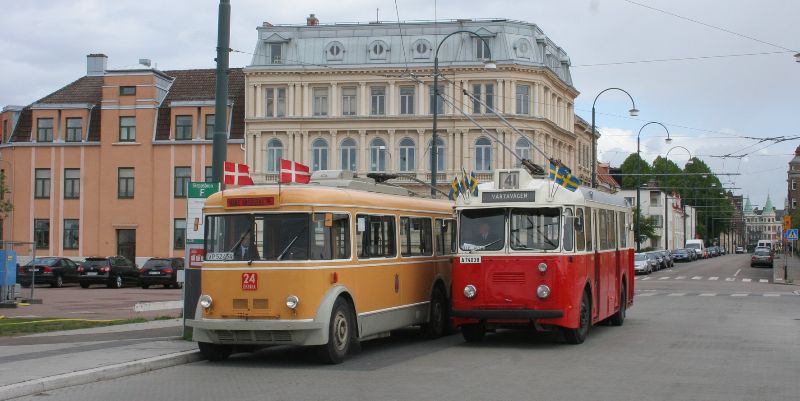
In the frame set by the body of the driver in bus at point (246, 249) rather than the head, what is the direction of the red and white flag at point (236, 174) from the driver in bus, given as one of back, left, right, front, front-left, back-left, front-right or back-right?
front

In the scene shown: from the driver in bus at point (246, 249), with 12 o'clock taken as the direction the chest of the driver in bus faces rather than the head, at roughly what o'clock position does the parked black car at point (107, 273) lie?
The parked black car is roughly at 4 o'clock from the driver in bus.

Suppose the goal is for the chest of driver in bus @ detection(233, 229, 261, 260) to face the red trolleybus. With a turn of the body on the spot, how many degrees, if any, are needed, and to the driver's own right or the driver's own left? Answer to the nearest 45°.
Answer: approximately 135° to the driver's own left

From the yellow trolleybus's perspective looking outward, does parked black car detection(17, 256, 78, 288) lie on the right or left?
on its right

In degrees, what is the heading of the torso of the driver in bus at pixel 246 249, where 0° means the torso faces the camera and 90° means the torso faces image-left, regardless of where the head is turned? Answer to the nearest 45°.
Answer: approximately 45°
